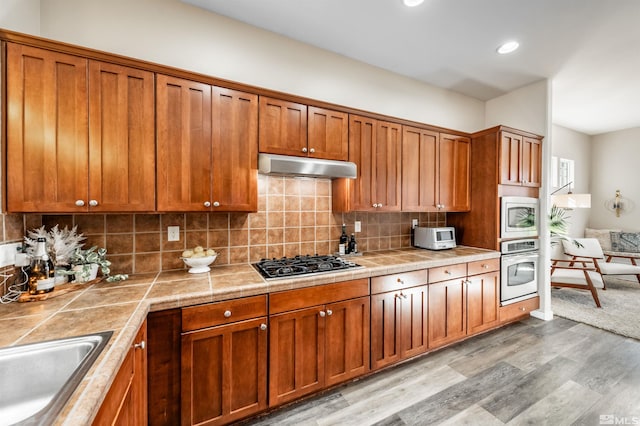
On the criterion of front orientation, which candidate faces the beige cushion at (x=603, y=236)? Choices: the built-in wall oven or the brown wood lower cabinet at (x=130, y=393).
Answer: the brown wood lower cabinet

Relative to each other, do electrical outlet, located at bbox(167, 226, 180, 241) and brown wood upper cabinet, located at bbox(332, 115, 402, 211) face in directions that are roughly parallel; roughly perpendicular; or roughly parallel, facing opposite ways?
roughly parallel

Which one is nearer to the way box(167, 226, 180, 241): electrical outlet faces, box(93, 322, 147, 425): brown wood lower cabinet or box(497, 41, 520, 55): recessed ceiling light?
the brown wood lower cabinet

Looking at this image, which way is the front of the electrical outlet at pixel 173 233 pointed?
toward the camera

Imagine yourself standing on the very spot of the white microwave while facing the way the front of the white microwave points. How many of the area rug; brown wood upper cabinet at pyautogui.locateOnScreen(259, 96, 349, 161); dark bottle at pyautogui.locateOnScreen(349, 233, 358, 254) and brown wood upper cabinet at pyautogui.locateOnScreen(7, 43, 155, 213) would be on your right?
3

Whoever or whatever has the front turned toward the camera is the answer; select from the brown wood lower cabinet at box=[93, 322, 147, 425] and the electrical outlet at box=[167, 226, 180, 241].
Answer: the electrical outlet

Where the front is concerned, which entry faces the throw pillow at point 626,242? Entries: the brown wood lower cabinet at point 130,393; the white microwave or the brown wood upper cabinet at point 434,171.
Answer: the brown wood lower cabinet

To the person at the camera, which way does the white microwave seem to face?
facing the viewer and to the right of the viewer

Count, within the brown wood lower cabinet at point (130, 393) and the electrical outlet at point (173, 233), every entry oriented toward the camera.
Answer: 1

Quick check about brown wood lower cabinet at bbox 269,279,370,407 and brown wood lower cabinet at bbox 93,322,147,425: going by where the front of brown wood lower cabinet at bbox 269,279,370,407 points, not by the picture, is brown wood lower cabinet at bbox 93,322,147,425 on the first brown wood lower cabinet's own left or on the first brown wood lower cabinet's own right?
on the first brown wood lower cabinet's own right

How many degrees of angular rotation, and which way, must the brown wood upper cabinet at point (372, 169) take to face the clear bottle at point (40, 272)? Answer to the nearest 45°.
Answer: approximately 90° to its right

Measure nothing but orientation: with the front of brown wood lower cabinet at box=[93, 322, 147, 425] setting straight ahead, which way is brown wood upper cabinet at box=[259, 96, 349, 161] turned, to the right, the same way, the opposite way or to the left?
to the right

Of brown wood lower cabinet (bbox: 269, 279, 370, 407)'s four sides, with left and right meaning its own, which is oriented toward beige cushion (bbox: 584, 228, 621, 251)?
left

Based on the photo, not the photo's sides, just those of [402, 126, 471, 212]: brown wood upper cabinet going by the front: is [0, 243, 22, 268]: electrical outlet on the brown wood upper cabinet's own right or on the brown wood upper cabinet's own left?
on the brown wood upper cabinet's own right

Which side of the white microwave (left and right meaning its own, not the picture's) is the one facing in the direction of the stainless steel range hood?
right

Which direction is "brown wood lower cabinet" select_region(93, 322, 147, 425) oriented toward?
to the viewer's right

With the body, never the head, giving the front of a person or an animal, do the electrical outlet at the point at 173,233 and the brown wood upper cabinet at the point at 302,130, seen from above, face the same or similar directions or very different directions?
same or similar directions

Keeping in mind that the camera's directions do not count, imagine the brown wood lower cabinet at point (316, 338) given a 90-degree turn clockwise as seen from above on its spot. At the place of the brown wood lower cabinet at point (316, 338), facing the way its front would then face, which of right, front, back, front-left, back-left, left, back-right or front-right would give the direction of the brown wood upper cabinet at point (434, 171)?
back
